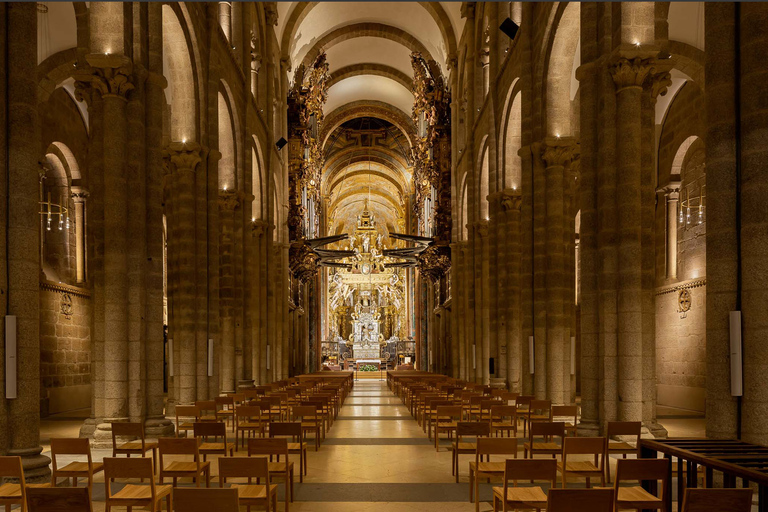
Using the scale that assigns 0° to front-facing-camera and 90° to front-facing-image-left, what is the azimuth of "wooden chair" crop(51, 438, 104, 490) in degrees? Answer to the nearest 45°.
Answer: approximately 225°

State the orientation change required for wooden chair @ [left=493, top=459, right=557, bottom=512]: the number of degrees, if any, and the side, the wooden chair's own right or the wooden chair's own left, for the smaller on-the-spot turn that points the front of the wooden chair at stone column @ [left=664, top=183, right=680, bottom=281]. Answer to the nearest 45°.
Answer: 0° — it already faces it

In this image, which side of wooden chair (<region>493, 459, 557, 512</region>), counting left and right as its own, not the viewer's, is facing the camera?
back

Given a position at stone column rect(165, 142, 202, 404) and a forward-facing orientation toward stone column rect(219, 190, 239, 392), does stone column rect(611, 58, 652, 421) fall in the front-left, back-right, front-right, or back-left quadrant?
back-right

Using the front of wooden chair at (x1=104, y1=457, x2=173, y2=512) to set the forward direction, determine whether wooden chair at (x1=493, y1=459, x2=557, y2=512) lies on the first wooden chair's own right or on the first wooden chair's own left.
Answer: on the first wooden chair's own right

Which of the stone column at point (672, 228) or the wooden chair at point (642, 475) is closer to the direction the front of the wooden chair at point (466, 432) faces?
the stone column

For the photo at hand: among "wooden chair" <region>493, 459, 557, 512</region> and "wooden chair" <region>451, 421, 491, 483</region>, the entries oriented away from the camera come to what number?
2

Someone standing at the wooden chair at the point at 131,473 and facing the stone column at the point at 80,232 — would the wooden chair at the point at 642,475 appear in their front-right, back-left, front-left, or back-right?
back-right

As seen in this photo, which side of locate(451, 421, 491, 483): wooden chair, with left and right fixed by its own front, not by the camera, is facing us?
back

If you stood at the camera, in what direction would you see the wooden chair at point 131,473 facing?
facing away from the viewer and to the right of the viewer

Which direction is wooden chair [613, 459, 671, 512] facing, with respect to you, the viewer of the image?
facing away from the viewer and to the left of the viewer
